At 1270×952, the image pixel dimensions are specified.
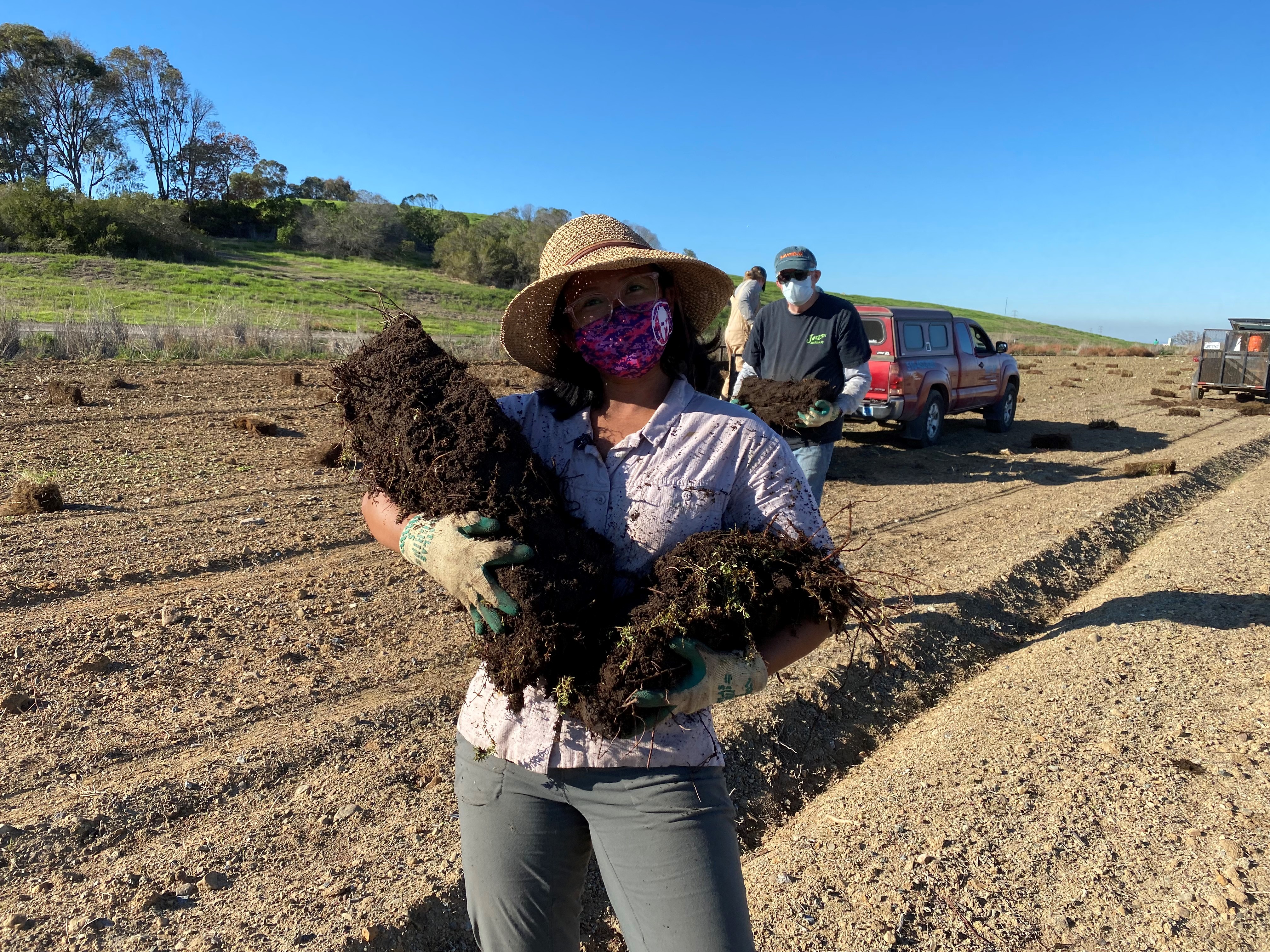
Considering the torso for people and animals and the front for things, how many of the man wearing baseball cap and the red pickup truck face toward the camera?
1

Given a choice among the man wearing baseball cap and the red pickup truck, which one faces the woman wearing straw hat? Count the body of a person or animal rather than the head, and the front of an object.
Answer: the man wearing baseball cap

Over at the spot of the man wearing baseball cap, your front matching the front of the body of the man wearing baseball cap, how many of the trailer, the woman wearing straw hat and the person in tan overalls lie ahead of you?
1

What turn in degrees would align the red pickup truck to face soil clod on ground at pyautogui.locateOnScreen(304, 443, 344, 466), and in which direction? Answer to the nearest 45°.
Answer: approximately 180°

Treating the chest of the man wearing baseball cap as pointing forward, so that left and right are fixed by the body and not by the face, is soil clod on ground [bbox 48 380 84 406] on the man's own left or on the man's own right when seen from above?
on the man's own right

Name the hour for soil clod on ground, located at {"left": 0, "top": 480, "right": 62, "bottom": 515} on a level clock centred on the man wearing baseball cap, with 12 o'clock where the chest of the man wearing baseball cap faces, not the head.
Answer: The soil clod on ground is roughly at 3 o'clock from the man wearing baseball cap.

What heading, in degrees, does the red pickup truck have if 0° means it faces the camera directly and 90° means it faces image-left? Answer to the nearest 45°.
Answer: approximately 225°

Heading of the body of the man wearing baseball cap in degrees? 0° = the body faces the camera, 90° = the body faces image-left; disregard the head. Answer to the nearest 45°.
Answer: approximately 0°
